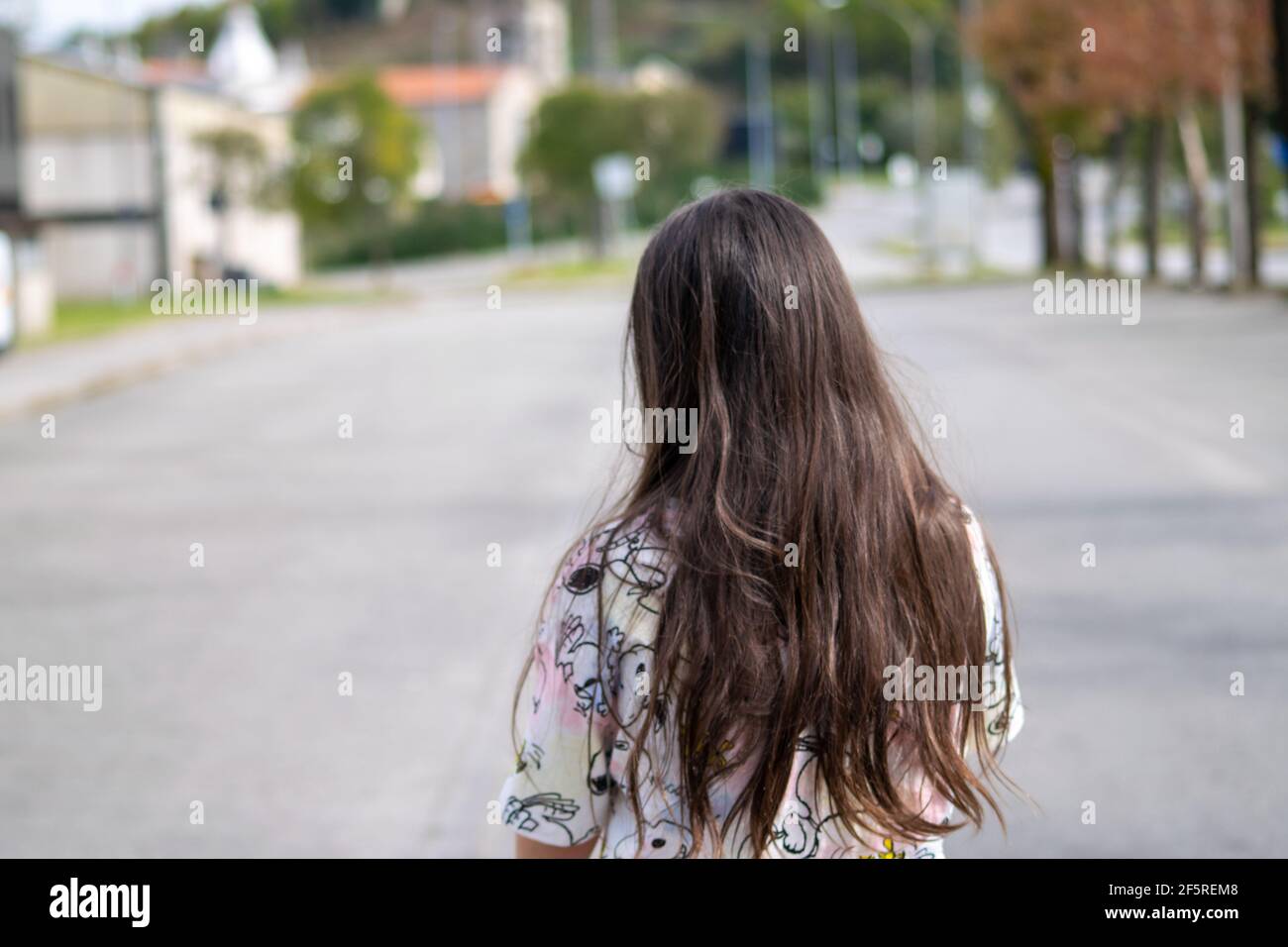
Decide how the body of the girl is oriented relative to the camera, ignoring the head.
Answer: away from the camera

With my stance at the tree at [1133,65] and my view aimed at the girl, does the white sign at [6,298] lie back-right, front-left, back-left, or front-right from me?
front-right

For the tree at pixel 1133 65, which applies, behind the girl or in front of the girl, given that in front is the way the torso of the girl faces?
in front

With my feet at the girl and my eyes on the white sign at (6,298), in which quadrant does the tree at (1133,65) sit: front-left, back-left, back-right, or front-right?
front-right

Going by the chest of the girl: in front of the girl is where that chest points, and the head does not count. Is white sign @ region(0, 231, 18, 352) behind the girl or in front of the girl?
in front
